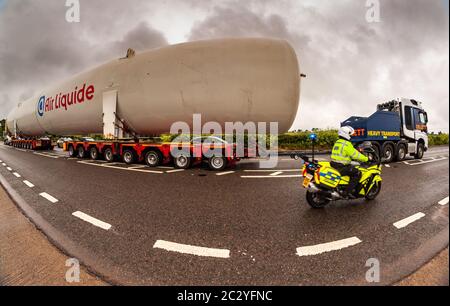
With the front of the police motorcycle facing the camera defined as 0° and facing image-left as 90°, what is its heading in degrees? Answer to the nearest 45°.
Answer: approximately 225°

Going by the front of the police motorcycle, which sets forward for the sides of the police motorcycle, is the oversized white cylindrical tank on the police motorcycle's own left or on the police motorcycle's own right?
on the police motorcycle's own left

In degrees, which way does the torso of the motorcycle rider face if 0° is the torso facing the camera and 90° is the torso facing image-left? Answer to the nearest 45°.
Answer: approximately 225°
